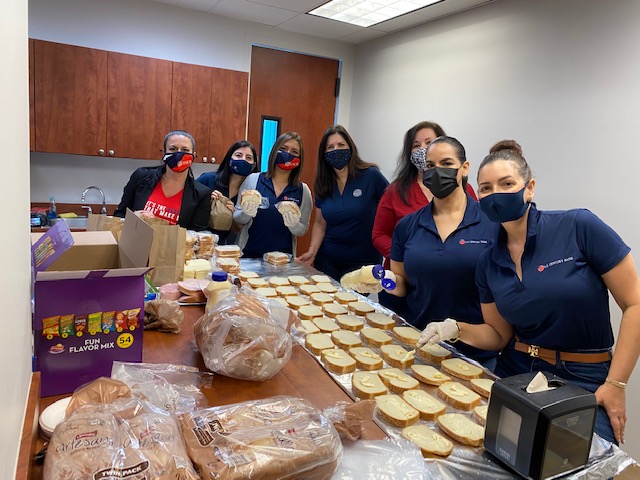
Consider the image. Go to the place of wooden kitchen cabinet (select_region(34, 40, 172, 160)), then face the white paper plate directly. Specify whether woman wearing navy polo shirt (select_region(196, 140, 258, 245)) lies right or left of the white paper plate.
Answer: left

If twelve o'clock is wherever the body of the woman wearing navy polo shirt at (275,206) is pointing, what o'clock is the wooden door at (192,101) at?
The wooden door is roughly at 5 o'clock from the woman wearing navy polo shirt.

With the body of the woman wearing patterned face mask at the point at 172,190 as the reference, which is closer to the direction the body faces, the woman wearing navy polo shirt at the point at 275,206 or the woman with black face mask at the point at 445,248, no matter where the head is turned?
the woman with black face mask

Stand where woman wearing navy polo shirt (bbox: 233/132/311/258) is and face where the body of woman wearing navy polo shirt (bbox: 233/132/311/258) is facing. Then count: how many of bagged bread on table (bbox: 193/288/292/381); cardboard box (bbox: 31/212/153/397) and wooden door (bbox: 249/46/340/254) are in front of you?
2

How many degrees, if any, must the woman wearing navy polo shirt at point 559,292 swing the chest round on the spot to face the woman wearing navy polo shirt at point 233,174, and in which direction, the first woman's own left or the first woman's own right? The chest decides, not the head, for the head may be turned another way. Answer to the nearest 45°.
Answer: approximately 90° to the first woman's own right

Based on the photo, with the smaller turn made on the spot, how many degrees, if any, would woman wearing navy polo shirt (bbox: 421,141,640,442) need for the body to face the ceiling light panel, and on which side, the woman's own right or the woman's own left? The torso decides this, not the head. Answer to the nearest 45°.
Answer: approximately 90° to the woman's own right

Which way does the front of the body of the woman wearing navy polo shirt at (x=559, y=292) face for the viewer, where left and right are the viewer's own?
facing the viewer and to the left of the viewer

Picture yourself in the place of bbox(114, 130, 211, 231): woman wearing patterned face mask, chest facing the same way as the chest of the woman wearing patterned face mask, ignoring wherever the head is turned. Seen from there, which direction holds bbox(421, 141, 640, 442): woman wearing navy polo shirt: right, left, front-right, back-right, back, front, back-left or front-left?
front-left

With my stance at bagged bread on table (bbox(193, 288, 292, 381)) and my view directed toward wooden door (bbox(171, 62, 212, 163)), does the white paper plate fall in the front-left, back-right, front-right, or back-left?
back-left

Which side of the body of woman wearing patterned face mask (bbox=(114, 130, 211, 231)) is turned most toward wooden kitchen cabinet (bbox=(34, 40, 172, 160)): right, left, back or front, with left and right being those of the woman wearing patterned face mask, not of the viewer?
back

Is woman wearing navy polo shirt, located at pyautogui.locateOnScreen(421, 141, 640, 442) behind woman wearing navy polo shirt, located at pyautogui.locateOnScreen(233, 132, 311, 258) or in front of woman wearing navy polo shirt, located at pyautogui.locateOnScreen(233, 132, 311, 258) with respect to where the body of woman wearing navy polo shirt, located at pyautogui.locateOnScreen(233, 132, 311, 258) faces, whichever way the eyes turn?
in front

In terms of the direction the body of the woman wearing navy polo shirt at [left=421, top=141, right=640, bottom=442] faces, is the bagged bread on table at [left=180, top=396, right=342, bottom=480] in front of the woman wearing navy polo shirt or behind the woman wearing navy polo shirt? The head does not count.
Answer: in front

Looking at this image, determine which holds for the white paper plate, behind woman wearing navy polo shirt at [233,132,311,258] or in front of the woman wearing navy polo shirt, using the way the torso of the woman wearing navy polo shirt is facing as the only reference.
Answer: in front

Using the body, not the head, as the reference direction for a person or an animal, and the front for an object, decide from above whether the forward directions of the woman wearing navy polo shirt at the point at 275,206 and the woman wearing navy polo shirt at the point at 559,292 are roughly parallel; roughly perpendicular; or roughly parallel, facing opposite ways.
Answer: roughly perpendicular

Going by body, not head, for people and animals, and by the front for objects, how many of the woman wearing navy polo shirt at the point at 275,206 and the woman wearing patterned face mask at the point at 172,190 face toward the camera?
2
